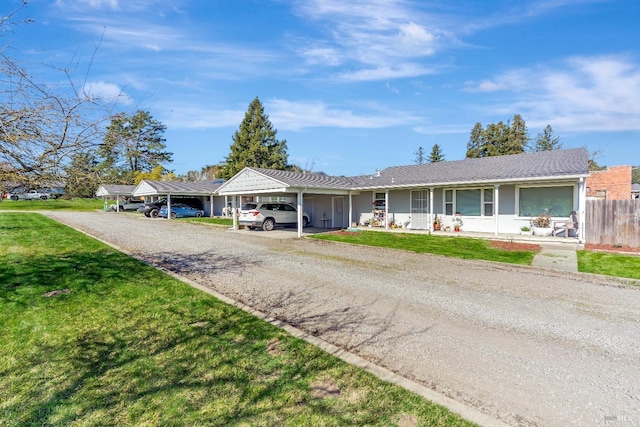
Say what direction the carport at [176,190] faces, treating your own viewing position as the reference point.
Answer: facing the viewer and to the left of the viewer

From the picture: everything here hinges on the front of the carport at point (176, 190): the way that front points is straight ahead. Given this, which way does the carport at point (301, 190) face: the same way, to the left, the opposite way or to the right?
the same way

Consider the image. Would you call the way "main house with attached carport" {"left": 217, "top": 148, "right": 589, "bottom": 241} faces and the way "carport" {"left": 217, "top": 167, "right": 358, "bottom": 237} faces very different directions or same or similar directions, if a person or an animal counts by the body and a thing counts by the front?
same or similar directions

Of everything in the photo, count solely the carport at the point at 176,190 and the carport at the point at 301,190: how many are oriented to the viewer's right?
0

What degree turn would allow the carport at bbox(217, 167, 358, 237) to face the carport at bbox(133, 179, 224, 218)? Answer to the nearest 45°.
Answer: approximately 90° to its right

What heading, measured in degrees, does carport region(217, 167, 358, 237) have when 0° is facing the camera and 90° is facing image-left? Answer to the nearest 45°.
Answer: approximately 45°

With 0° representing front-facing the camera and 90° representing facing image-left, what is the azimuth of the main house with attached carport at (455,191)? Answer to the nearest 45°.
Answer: approximately 45°

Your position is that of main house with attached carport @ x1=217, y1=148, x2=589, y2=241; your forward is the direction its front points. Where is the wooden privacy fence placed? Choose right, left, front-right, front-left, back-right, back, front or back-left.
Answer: left

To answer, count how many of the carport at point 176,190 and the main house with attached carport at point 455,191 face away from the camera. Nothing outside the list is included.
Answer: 0

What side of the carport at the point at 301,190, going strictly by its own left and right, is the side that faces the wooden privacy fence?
left

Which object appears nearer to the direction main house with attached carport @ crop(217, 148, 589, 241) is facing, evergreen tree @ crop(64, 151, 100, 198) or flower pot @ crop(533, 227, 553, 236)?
the evergreen tree
